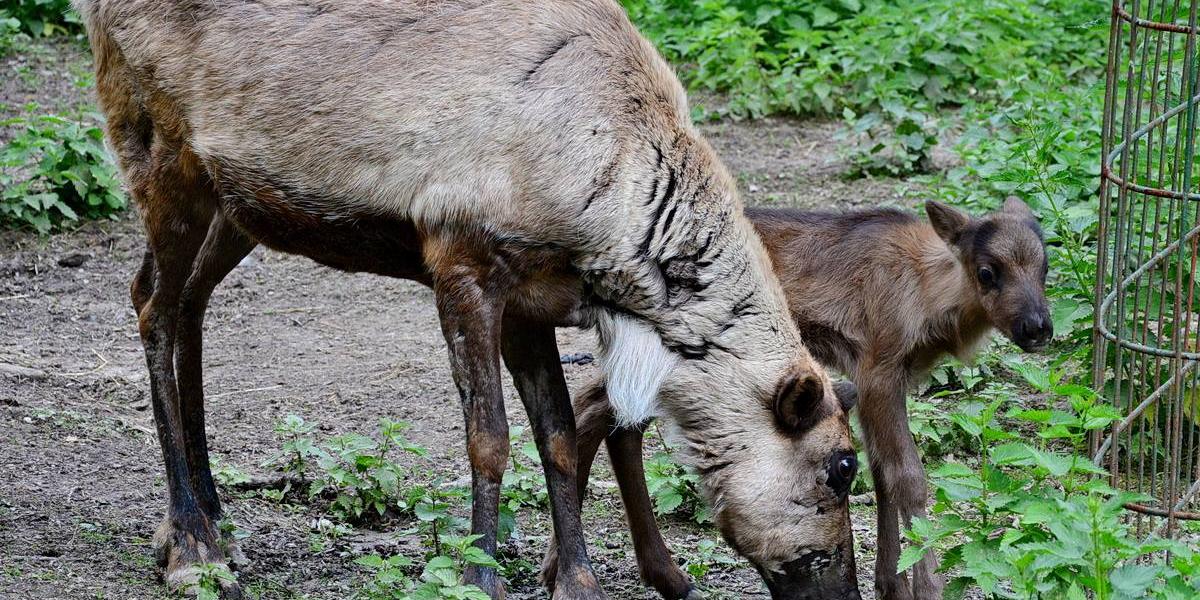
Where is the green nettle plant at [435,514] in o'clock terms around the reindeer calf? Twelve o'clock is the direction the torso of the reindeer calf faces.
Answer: The green nettle plant is roughly at 5 o'clock from the reindeer calf.

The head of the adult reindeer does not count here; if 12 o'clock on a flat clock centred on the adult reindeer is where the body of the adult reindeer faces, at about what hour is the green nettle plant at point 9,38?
The green nettle plant is roughly at 8 o'clock from the adult reindeer.

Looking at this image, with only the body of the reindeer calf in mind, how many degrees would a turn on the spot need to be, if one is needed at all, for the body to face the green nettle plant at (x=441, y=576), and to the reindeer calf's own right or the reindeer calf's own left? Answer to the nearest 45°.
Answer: approximately 135° to the reindeer calf's own right

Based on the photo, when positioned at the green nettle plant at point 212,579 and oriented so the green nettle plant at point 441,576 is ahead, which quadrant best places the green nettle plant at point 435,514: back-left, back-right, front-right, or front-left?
front-left

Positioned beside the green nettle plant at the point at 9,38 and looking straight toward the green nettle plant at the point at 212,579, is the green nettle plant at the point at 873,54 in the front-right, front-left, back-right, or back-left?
front-left

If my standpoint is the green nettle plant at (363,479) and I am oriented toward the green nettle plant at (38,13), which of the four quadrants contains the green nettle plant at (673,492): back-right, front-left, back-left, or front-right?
back-right

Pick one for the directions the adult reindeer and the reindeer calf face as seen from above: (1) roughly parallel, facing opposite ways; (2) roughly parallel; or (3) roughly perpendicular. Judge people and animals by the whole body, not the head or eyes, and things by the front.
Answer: roughly parallel

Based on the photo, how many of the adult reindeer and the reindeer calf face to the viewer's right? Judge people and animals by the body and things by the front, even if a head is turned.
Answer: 2

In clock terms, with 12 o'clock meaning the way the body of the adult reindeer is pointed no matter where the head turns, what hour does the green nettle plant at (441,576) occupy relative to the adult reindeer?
The green nettle plant is roughly at 4 o'clock from the adult reindeer.

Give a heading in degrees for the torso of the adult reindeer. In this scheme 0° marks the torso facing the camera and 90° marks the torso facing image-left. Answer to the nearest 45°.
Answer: approximately 270°

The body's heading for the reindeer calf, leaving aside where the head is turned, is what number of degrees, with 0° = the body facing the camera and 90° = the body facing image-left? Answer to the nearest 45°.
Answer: approximately 270°

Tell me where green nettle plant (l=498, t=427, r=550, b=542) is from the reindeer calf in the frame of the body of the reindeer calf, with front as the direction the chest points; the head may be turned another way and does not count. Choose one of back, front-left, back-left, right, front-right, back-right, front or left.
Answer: back
